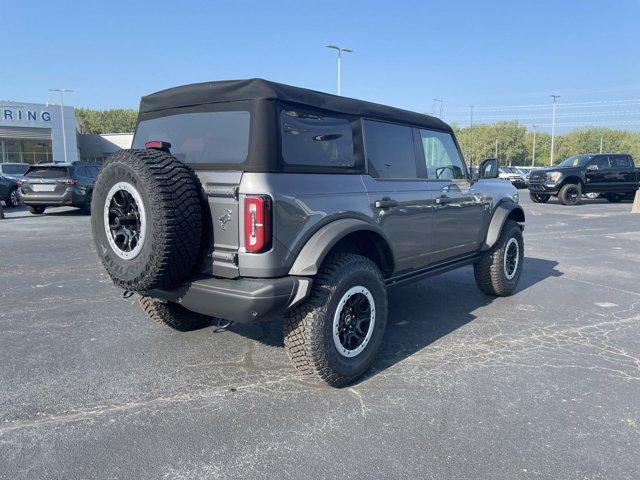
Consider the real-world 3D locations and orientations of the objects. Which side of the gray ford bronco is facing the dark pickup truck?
front

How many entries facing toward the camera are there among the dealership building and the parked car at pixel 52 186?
1

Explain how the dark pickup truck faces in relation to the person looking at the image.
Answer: facing the viewer and to the left of the viewer

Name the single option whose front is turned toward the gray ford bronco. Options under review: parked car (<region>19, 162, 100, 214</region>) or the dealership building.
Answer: the dealership building

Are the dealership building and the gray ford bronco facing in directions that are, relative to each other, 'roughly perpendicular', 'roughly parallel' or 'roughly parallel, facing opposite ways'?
roughly perpendicular

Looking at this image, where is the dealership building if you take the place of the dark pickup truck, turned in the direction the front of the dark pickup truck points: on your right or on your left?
on your right

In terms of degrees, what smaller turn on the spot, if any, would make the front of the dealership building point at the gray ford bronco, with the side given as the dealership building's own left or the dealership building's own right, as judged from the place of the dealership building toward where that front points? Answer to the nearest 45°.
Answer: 0° — it already faces it

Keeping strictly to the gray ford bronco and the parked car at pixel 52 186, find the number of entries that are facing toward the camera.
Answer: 0

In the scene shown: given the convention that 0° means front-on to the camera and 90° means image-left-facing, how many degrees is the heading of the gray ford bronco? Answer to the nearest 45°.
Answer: approximately 225°

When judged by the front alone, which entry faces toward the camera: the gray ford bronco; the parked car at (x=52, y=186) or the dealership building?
the dealership building

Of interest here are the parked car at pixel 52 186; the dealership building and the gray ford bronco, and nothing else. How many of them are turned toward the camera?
1

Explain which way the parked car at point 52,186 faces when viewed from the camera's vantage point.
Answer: facing away from the viewer and to the right of the viewer

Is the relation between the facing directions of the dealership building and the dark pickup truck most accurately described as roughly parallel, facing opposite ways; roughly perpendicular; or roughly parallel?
roughly perpendicular

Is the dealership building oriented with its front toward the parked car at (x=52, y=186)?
yes

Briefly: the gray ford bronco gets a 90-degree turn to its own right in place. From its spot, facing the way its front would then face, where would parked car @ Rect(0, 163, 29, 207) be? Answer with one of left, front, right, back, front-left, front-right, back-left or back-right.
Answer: back
